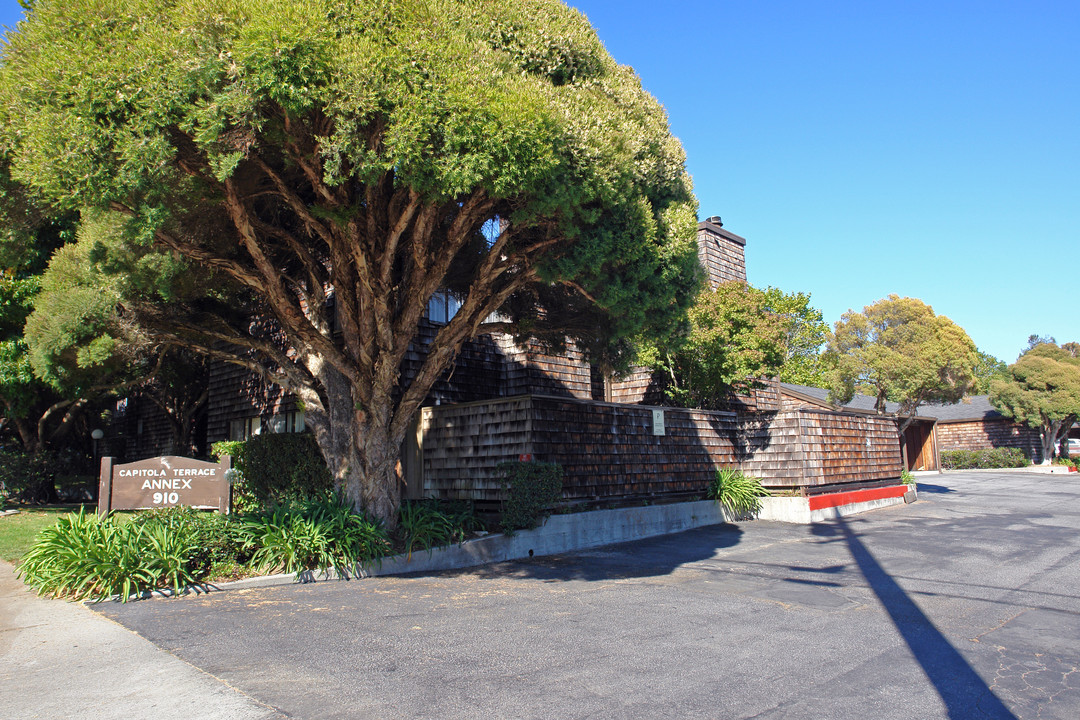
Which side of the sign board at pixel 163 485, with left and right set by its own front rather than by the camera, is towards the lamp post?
back

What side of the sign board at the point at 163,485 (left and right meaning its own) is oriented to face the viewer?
front

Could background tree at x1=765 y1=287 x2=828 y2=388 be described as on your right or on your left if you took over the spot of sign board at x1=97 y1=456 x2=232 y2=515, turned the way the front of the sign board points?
on your left

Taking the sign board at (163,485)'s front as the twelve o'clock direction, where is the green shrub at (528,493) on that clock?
The green shrub is roughly at 9 o'clock from the sign board.

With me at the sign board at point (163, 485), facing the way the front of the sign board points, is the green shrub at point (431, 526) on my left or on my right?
on my left

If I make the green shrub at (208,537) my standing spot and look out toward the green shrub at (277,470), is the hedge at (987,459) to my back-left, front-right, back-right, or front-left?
front-right

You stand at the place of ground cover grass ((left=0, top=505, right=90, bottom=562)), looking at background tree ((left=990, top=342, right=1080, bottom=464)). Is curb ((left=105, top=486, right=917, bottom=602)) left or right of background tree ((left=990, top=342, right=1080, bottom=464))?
right

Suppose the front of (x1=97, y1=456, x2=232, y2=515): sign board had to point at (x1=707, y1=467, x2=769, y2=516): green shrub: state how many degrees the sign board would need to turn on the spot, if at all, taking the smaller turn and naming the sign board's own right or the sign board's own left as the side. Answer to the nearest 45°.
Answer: approximately 90° to the sign board's own left

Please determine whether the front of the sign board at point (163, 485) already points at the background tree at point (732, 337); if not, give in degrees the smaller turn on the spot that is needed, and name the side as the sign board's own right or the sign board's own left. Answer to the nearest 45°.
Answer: approximately 90° to the sign board's own left

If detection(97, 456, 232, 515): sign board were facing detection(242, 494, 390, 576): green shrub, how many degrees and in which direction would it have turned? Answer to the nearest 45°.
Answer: approximately 45° to its left

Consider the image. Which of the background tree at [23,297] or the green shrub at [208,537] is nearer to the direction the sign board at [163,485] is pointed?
the green shrub

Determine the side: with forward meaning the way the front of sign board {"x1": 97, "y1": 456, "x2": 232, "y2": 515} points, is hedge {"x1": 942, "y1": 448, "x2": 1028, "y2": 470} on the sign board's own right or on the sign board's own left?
on the sign board's own left
